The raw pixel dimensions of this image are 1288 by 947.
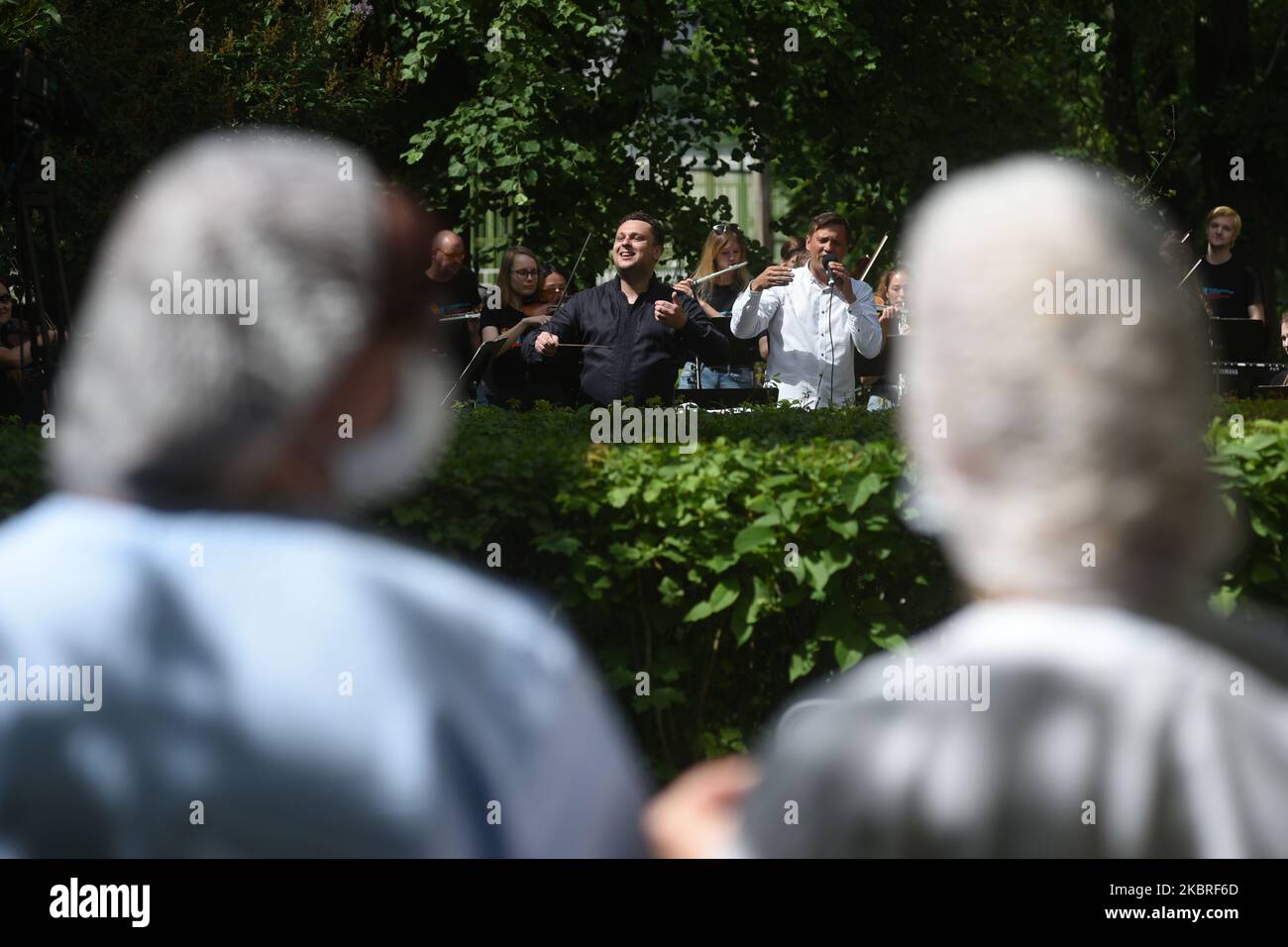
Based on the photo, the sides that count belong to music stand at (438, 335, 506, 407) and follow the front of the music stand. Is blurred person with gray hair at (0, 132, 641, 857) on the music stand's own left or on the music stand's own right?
on the music stand's own left

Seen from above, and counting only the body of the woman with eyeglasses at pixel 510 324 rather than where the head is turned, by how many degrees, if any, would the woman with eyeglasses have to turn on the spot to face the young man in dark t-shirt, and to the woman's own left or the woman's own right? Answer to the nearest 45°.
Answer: approximately 45° to the woman's own left

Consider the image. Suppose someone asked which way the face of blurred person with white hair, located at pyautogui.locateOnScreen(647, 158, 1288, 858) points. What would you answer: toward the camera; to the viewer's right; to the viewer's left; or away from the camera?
away from the camera

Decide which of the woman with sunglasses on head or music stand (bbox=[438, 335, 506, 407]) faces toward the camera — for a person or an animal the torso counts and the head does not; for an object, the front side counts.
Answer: the woman with sunglasses on head

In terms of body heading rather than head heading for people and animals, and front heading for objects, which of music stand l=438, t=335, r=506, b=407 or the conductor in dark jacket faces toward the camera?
the conductor in dark jacket

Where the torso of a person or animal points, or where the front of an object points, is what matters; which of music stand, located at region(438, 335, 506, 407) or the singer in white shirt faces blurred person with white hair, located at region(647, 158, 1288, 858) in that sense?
the singer in white shirt

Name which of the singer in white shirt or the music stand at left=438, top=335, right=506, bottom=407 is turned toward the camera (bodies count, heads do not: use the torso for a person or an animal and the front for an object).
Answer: the singer in white shirt

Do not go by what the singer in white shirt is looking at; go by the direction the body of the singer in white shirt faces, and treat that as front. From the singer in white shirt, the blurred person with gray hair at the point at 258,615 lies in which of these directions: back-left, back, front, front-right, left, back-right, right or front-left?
front

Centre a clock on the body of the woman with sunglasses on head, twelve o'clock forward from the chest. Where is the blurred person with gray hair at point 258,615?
The blurred person with gray hair is roughly at 12 o'clock from the woman with sunglasses on head.

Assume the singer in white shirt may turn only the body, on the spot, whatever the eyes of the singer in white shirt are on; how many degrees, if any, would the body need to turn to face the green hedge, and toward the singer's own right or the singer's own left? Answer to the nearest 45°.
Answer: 0° — they already face it

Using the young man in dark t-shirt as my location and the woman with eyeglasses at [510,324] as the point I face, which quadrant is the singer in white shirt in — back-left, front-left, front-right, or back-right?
front-left

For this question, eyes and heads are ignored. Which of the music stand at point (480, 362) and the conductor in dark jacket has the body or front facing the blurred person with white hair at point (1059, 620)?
the conductor in dark jacket

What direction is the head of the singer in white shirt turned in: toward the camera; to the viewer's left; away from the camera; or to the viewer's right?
toward the camera

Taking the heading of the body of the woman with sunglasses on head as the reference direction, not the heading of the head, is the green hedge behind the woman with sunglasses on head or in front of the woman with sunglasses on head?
in front

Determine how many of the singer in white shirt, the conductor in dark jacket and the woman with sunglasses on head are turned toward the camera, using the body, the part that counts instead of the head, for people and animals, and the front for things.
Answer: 3

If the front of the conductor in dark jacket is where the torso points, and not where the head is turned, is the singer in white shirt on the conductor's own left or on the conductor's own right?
on the conductor's own left

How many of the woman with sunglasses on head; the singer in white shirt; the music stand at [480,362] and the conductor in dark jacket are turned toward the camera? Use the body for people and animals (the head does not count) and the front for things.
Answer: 3

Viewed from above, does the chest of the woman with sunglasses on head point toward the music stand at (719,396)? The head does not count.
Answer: yes

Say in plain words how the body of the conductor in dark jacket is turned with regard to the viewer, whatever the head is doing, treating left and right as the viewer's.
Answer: facing the viewer
